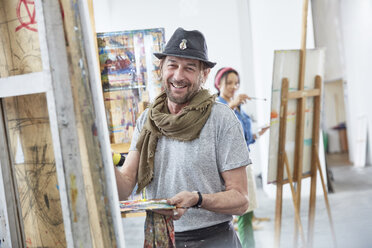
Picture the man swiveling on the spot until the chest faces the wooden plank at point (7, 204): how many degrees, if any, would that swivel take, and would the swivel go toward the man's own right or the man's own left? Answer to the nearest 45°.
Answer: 0° — they already face it

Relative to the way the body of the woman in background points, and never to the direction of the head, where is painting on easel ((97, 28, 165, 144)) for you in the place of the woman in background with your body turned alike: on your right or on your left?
on your right

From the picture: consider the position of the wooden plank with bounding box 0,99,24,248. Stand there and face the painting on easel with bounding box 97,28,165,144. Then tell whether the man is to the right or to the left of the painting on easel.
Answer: right

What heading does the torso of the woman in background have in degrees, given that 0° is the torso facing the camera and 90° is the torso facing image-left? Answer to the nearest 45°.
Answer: approximately 315°

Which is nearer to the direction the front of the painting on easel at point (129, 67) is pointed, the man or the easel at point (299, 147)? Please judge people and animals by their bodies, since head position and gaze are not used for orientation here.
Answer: the man

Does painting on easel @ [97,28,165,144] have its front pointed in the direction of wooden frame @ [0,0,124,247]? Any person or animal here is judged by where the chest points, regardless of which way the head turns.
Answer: yes

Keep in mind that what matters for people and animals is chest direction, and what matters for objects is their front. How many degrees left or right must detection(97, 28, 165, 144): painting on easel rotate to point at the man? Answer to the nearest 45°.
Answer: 0° — it already faces them

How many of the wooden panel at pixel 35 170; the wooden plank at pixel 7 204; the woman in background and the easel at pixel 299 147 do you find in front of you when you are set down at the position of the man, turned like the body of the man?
2

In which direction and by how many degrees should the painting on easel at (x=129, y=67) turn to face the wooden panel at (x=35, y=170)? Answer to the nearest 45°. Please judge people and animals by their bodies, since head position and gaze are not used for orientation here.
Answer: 0° — it already faces it

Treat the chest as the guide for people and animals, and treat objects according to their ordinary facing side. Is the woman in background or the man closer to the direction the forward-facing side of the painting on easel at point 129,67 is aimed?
the man
